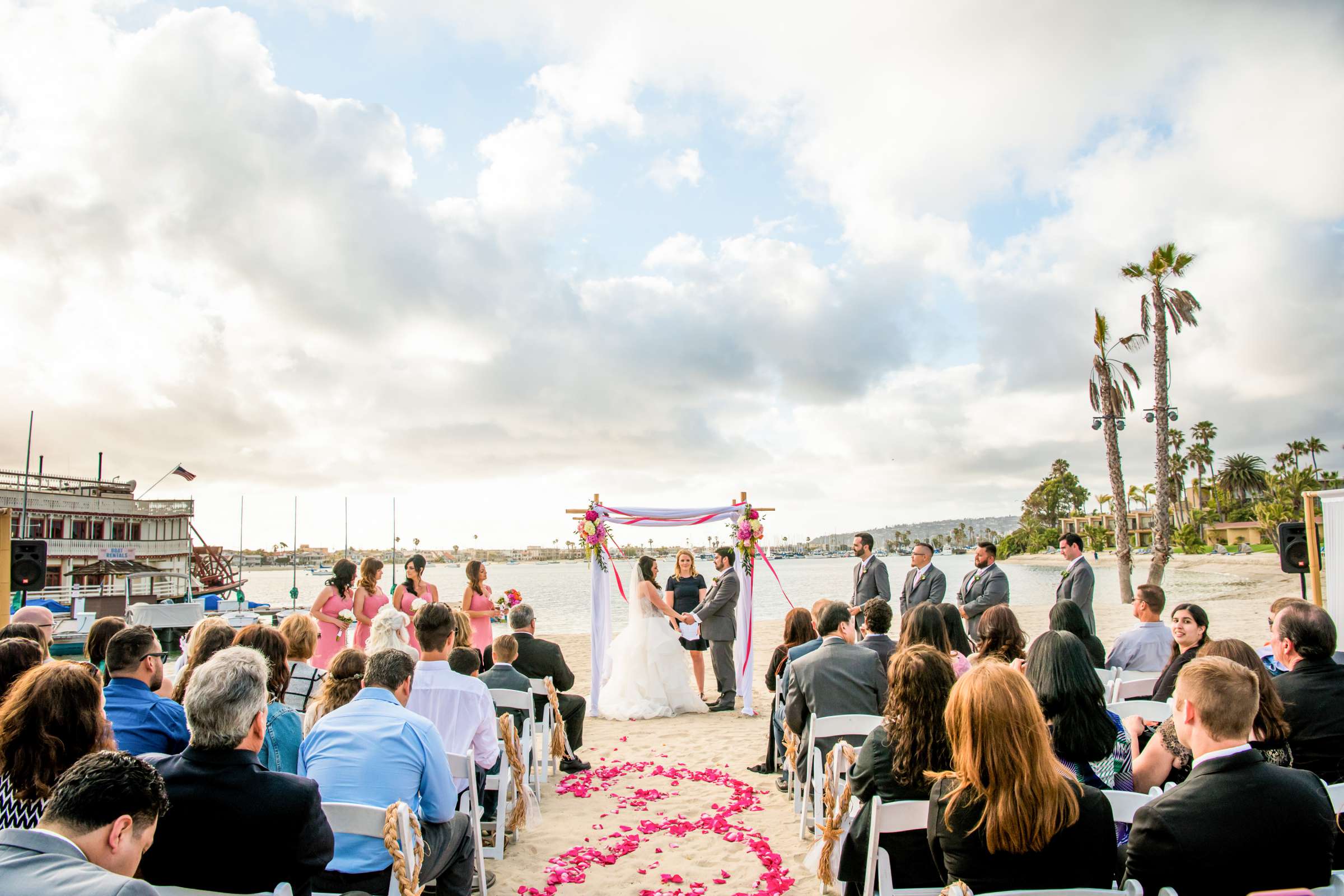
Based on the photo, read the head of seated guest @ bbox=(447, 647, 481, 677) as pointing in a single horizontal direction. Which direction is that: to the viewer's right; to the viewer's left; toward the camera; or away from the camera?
away from the camera

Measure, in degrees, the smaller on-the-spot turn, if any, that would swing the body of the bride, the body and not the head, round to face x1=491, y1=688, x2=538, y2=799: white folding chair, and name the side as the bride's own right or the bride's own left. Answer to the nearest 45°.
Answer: approximately 90° to the bride's own right

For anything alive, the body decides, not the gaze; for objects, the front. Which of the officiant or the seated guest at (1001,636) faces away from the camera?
the seated guest

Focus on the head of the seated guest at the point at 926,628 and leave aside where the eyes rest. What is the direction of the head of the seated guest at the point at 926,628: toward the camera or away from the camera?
away from the camera

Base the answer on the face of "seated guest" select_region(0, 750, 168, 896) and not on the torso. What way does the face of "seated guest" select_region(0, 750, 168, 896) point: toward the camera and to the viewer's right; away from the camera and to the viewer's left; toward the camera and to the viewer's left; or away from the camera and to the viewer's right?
away from the camera and to the viewer's right

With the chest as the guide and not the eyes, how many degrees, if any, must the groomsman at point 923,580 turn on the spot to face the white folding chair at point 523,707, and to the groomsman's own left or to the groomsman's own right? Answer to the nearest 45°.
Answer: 0° — they already face it

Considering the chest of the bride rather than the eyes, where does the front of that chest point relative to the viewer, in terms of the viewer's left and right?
facing to the right of the viewer

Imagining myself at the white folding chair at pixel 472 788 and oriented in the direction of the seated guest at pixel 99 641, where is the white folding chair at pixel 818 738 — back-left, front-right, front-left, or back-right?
back-right

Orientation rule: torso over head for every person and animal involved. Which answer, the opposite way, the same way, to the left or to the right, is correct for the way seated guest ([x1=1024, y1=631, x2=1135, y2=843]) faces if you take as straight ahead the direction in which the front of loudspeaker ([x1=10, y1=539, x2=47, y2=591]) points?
the opposite way

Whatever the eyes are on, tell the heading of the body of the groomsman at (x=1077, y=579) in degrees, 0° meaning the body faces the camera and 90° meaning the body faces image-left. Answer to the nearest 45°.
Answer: approximately 90°

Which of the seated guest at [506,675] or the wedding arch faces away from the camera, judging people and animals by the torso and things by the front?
the seated guest

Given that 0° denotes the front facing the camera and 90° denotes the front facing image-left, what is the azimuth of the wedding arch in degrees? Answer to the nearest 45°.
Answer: approximately 0°

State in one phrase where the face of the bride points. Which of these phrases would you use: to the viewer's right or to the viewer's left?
to the viewer's right

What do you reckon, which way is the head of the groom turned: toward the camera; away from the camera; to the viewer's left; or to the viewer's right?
to the viewer's left

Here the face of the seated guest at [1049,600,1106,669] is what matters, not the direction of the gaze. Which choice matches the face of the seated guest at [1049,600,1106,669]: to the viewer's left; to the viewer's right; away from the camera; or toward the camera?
away from the camera

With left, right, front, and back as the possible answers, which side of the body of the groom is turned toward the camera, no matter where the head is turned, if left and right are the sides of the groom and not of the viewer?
left
